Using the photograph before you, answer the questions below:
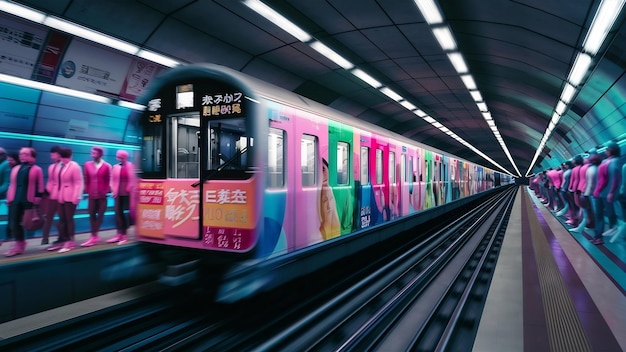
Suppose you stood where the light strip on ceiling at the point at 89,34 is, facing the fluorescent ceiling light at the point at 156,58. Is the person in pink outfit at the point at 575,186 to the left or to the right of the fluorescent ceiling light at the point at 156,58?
right

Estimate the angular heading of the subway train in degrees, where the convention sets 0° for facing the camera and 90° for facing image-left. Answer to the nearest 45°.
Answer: approximately 45°

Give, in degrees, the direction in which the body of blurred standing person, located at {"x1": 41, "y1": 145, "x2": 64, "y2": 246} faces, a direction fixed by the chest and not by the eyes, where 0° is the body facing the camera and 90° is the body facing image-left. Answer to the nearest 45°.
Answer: approximately 315°

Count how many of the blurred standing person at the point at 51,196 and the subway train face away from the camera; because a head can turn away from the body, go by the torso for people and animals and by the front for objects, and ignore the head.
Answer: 0

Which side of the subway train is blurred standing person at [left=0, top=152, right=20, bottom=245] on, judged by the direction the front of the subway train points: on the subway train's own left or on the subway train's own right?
on the subway train's own right
